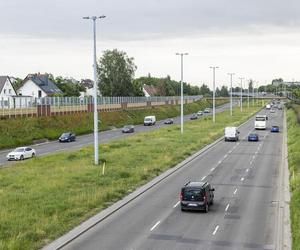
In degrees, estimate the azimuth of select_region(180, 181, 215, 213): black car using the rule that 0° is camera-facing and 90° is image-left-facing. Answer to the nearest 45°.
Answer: approximately 180°
